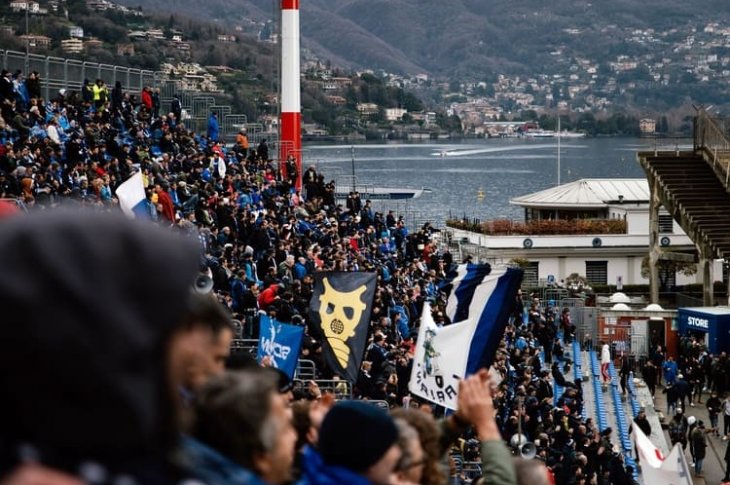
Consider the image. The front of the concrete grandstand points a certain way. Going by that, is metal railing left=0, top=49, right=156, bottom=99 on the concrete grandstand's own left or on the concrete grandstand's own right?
on the concrete grandstand's own right

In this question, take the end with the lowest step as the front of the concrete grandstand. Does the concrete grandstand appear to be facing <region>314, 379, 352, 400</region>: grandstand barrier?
no

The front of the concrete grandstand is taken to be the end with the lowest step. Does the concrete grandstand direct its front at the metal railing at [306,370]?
no

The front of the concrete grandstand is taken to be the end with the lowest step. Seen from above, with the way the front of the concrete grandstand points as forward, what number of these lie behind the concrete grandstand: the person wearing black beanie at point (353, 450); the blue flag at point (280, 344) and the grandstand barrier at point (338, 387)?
0

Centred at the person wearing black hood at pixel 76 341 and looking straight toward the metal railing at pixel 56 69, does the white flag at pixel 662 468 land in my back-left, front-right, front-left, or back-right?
front-right

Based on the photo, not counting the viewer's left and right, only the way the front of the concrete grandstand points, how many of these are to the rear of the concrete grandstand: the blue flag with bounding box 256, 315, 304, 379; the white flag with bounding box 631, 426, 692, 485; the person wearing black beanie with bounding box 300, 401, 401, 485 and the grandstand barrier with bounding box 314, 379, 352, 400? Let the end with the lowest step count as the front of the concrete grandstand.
0

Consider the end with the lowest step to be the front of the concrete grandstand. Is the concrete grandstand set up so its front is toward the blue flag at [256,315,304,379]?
no
